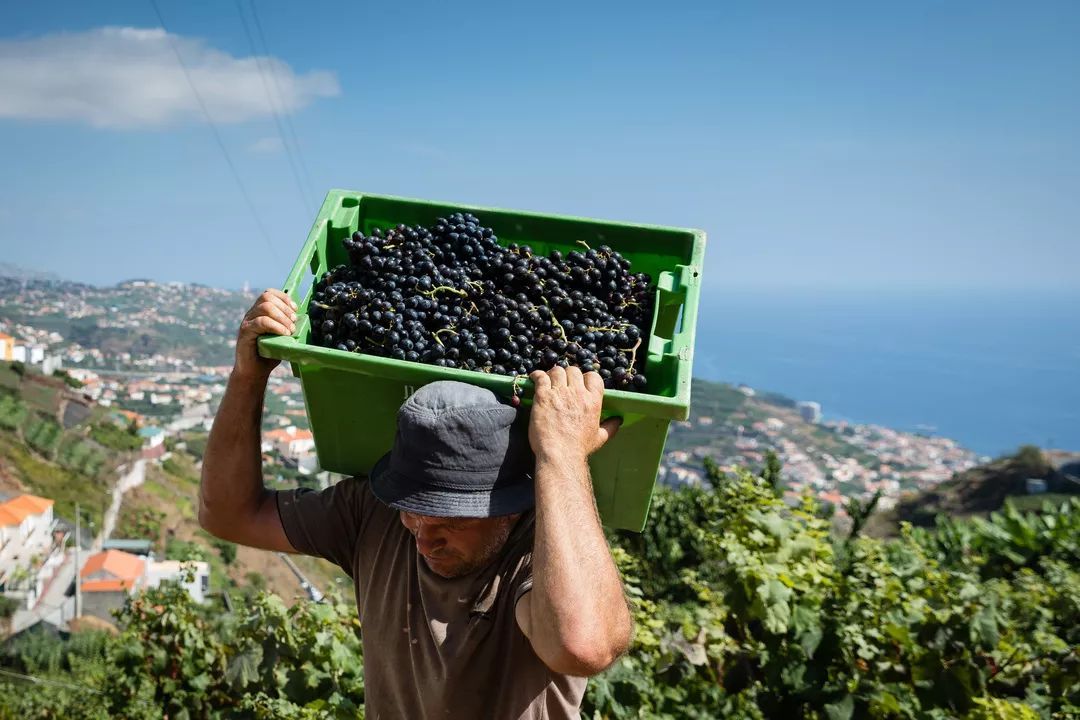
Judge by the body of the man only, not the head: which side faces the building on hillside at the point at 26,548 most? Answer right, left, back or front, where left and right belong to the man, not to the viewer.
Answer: right

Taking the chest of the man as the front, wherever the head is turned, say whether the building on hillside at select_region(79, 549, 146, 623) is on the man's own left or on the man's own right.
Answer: on the man's own right

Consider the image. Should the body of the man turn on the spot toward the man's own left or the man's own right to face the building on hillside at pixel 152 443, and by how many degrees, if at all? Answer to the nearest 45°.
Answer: approximately 135° to the man's own right

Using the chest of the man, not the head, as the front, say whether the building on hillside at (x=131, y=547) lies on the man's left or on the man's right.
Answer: on the man's right

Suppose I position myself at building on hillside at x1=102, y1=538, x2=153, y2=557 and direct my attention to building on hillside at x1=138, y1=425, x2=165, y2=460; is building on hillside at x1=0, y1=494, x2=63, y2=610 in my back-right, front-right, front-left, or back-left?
back-left

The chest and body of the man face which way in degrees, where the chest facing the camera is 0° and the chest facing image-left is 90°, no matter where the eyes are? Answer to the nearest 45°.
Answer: approximately 45°
